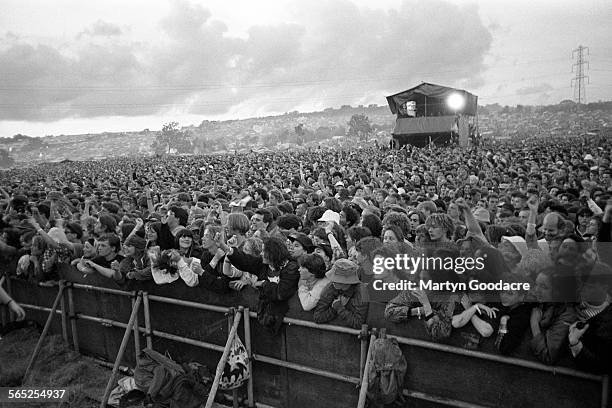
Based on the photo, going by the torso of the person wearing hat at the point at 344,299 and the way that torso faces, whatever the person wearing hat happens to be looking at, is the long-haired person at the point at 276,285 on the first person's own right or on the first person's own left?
on the first person's own right

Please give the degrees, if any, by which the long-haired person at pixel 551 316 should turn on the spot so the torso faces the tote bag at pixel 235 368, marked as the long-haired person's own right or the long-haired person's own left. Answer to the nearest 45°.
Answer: approximately 45° to the long-haired person's own right

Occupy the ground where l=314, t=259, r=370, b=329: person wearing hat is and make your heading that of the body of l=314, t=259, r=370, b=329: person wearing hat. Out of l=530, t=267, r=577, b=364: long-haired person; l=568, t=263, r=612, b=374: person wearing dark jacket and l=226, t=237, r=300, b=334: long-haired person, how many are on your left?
2

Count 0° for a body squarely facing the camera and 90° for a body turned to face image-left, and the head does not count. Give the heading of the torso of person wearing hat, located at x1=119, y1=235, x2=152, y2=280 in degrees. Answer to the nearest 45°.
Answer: approximately 45°
